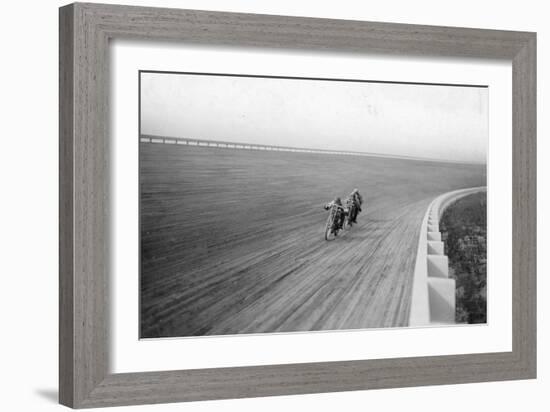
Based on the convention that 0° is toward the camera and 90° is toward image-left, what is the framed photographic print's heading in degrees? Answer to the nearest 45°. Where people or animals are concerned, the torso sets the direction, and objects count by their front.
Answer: approximately 315°
